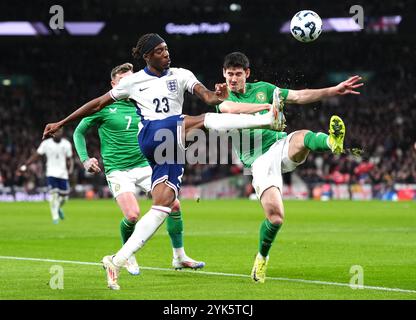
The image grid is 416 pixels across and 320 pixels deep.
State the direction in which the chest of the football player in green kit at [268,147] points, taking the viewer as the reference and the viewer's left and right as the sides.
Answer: facing the viewer

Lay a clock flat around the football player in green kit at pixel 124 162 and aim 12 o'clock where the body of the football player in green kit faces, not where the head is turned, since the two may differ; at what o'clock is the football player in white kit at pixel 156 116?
The football player in white kit is roughly at 1 o'clock from the football player in green kit.

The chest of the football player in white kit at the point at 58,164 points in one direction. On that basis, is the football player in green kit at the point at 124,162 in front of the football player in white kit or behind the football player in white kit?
in front

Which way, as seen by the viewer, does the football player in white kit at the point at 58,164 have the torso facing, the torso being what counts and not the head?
toward the camera

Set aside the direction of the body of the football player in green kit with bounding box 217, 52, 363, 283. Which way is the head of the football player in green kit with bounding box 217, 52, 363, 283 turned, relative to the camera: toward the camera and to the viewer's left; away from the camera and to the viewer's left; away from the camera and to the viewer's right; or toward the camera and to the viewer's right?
toward the camera and to the viewer's left

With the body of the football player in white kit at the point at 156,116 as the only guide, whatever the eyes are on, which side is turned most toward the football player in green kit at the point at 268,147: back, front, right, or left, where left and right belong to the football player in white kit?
left
